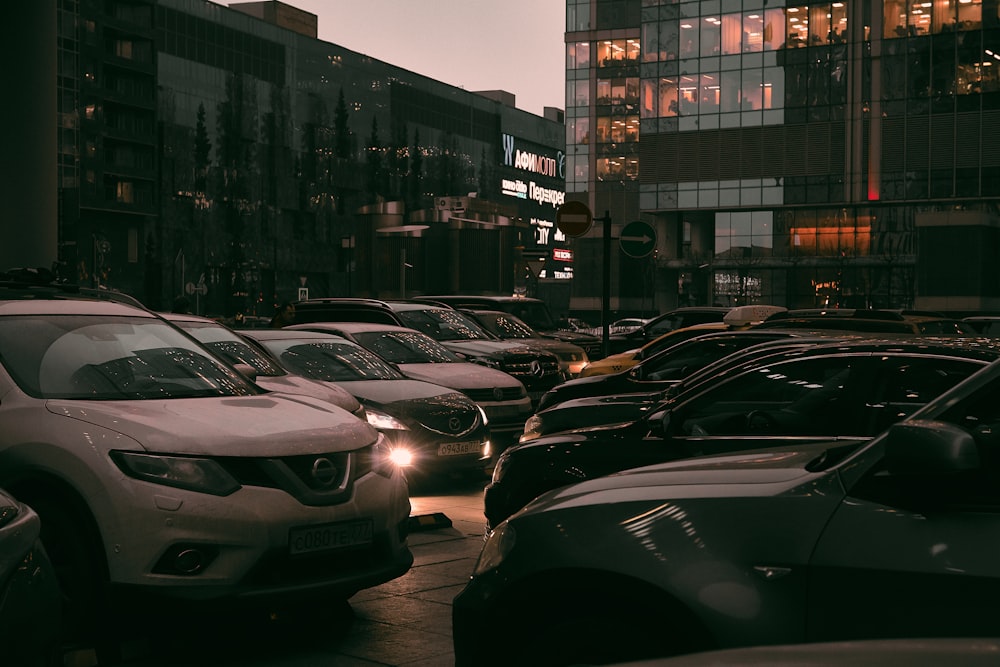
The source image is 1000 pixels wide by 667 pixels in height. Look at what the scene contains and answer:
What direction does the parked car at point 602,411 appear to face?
to the viewer's left

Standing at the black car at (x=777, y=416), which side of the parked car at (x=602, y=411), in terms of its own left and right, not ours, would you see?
left

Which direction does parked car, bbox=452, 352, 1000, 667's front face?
to the viewer's left

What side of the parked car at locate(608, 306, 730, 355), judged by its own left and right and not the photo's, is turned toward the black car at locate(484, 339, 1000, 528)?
left

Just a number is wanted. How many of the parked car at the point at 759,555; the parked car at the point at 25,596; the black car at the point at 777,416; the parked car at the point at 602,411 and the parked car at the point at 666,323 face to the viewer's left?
4

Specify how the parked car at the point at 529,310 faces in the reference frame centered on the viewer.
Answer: facing the viewer and to the right of the viewer

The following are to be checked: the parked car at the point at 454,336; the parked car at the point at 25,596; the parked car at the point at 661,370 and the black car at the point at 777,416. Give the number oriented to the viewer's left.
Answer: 2

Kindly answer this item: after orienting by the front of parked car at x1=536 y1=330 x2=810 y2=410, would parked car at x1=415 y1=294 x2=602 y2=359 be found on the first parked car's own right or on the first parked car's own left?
on the first parked car's own right

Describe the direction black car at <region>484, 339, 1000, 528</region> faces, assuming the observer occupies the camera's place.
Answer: facing to the left of the viewer

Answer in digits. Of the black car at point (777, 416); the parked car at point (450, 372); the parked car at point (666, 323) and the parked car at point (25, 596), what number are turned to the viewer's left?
2

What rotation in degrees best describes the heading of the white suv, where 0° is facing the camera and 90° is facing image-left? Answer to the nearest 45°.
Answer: approximately 315°

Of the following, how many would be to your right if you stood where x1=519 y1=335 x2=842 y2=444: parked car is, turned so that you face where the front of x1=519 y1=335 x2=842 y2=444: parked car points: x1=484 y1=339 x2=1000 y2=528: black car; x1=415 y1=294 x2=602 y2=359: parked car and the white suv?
1

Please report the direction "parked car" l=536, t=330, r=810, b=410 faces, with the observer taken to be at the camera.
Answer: facing to the left of the viewer

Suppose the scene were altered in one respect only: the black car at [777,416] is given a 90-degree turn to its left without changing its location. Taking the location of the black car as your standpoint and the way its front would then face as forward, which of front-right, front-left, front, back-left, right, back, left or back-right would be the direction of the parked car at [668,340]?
back

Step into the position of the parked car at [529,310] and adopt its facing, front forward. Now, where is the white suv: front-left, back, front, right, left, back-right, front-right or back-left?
front-right

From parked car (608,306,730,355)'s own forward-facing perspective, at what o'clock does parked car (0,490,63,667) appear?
parked car (0,490,63,667) is roughly at 9 o'clock from parked car (608,306,730,355).

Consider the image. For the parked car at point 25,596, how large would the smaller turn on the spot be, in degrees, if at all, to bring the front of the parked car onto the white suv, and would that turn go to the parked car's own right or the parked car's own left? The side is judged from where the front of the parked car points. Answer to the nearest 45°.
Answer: approximately 135° to the parked car's own left

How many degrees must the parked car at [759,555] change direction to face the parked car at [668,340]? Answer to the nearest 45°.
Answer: approximately 90° to its right
